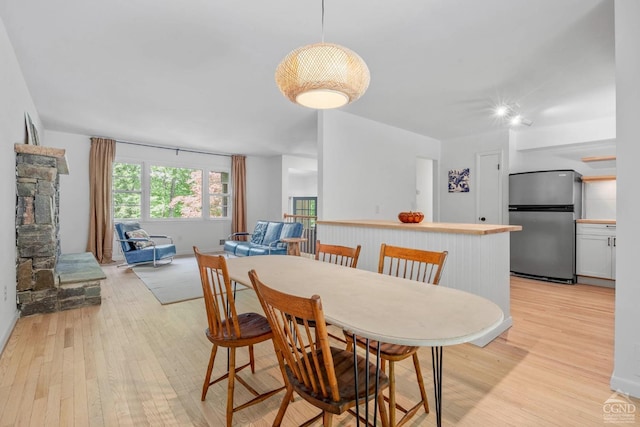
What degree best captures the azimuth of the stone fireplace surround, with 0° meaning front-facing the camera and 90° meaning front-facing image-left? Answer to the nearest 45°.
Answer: approximately 270°

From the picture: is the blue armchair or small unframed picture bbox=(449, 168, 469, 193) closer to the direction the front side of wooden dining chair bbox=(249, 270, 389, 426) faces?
the small unframed picture

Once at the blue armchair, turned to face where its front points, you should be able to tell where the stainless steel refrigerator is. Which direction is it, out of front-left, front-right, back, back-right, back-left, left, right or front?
front

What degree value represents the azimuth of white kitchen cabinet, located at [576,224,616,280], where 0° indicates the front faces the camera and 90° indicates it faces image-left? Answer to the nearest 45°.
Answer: approximately 0°

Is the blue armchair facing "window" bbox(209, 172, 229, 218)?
no

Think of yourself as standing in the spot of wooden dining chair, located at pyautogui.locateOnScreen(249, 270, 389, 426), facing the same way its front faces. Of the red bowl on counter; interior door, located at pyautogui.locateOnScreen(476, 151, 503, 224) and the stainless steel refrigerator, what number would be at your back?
0

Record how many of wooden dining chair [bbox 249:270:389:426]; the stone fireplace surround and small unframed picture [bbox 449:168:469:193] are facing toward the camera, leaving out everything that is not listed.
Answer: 1

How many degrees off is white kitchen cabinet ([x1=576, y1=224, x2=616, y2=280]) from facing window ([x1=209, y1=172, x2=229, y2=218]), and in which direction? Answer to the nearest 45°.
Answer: approximately 90° to its right

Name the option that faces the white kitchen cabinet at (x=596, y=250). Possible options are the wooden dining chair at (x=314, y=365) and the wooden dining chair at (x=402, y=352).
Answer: the wooden dining chair at (x=314, y=365)

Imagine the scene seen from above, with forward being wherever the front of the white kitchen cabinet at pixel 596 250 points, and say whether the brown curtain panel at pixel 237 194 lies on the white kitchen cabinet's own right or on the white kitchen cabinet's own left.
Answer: on the white kitchen cabinet's own right

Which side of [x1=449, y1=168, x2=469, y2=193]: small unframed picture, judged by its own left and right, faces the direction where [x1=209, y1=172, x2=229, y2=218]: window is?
right

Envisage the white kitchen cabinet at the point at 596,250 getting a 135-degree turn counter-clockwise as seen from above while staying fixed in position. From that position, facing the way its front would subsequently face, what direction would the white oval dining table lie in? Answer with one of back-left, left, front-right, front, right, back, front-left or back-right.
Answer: back-right

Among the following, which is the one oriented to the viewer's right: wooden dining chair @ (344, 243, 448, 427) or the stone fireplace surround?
the stone fireplace surround

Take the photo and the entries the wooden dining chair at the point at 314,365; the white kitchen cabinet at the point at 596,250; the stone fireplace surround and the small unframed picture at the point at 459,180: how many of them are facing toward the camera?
2

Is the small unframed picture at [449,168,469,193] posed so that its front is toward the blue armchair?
no

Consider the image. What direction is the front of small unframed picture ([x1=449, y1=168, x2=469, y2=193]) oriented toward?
toward the camera
